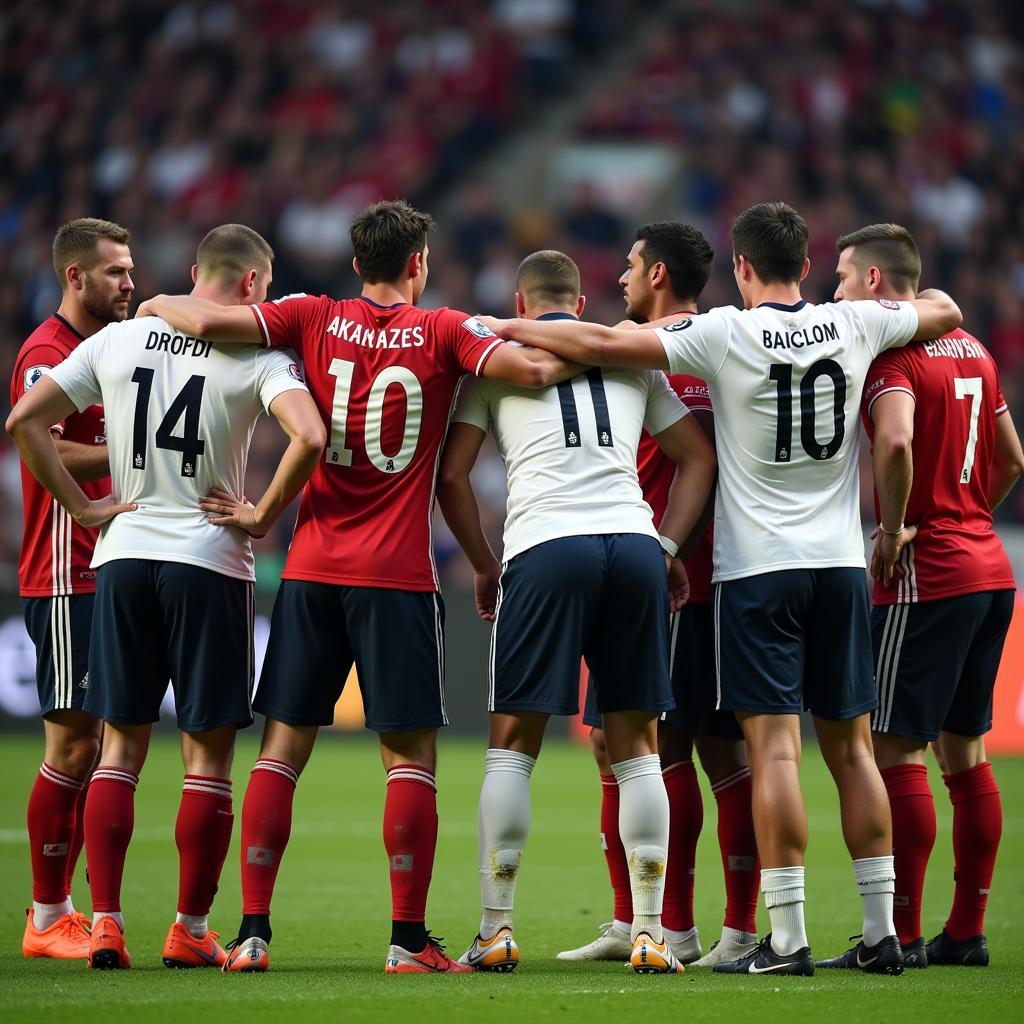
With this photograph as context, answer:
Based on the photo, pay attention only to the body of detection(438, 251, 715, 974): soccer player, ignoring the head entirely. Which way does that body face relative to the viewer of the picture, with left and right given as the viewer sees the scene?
facing away from the viewer

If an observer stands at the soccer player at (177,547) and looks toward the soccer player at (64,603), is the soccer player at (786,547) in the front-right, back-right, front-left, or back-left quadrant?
back-right

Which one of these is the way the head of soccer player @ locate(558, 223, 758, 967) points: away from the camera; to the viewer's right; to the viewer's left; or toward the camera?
to the viewer's left

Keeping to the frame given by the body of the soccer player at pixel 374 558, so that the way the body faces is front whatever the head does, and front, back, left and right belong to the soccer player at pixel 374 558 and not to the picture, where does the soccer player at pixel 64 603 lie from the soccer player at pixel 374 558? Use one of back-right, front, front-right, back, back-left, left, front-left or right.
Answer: front-left

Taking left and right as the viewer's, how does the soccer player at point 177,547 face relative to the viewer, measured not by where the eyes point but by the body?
facing away from the viewer

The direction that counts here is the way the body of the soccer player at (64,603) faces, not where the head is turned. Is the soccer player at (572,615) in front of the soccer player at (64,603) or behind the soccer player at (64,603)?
in front

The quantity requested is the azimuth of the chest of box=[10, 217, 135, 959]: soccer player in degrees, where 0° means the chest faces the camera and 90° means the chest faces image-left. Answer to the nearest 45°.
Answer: approximately 270°

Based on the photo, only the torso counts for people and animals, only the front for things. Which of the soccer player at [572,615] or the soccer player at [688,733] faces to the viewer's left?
the soccer player at [688,733]

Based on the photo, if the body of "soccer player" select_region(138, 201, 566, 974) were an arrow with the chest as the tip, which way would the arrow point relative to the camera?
away from the camera

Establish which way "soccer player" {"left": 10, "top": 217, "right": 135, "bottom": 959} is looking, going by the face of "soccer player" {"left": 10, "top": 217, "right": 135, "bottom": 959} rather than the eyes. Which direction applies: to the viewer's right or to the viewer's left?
to the viewer's right

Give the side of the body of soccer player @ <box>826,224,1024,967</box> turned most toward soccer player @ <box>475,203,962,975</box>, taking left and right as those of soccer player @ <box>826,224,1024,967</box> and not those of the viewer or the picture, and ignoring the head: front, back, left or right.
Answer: left

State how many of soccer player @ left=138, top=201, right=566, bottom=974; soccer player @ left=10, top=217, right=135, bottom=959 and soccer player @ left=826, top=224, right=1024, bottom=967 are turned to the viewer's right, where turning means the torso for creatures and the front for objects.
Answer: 1

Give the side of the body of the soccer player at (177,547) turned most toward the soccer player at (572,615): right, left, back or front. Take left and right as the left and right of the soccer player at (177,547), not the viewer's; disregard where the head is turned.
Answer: right

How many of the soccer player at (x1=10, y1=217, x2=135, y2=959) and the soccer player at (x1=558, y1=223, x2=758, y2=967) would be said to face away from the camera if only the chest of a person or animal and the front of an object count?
0

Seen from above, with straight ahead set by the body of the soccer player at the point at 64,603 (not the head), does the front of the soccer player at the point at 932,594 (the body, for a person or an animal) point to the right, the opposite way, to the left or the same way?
to the left
